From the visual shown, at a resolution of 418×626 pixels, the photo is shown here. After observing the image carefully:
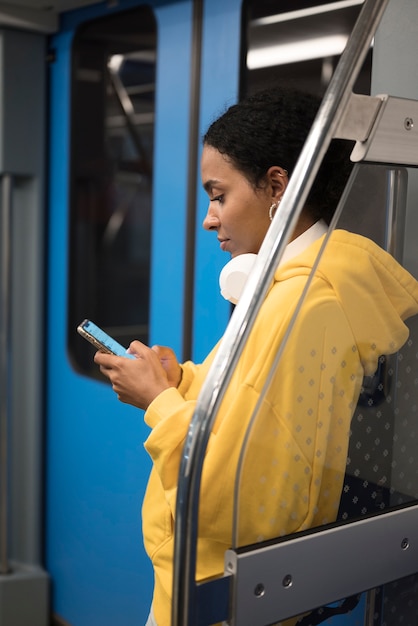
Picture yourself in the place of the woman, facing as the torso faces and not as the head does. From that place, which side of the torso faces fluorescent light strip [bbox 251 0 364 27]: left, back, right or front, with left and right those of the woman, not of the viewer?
right

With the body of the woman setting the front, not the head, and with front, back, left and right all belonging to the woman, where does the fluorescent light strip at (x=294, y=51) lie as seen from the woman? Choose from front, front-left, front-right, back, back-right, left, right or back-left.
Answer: right

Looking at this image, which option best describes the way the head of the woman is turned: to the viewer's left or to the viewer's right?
to the viewer's left

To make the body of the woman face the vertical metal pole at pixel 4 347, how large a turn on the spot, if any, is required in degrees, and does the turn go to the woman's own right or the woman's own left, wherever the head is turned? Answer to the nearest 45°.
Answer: approximately 45° to the woman's own right

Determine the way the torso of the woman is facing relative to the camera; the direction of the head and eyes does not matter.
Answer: to the viewer's left
